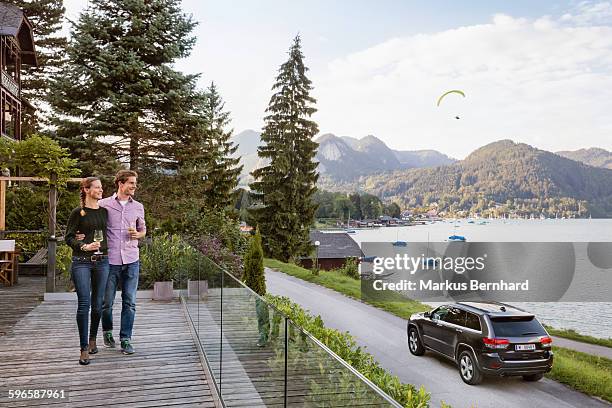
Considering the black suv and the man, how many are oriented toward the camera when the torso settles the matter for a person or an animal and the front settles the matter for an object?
1

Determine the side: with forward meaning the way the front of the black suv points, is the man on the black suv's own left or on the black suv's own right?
on the black suv's own left

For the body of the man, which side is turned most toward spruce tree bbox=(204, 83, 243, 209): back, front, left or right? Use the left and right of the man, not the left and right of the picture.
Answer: back

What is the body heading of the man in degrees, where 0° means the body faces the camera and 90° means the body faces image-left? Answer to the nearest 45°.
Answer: approximately 0°

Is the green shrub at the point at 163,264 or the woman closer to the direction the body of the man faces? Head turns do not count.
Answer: the woman

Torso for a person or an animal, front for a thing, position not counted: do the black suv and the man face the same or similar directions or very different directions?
very different directions

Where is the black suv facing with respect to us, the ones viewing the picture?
facing away from the viewer and to the left of the viewer
